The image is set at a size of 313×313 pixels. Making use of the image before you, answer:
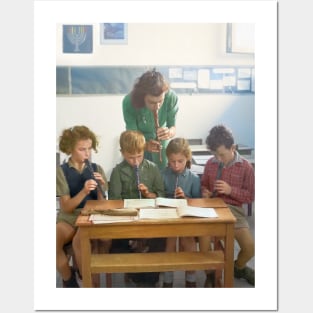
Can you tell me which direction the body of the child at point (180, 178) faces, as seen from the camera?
toward the camera

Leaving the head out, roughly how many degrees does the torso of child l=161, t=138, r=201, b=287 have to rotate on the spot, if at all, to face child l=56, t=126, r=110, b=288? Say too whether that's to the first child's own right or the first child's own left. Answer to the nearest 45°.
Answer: approximately 90° to the first child's own right

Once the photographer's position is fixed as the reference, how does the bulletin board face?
facing the viewer

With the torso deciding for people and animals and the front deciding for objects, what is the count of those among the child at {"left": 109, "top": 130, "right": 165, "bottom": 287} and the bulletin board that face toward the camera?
2

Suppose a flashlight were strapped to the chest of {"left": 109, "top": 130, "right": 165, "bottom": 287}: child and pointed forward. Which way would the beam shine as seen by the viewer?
toward the camera

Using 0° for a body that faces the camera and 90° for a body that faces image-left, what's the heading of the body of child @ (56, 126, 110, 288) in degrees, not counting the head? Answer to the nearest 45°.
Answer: approximately 315°

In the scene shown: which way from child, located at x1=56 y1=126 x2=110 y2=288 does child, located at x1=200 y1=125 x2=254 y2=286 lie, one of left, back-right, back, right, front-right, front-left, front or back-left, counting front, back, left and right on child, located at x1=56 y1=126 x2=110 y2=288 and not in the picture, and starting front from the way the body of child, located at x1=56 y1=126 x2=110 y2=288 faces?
front-left

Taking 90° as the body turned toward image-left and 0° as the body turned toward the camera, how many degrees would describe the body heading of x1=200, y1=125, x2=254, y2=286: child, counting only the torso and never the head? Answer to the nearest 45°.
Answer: approximately 45°

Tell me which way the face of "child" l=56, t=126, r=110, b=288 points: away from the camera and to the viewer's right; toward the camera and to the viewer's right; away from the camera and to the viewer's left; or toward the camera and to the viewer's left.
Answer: toward the camera and to the viewer's right

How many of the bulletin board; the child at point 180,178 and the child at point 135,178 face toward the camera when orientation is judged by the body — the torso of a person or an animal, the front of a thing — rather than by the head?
3
